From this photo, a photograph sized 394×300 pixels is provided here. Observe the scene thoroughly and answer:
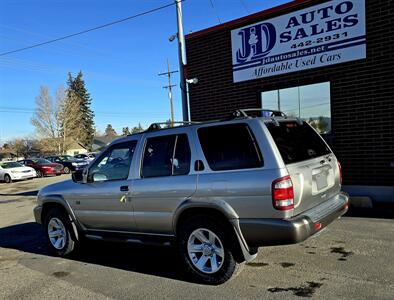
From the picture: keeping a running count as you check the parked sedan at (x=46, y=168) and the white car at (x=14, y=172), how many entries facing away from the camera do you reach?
0

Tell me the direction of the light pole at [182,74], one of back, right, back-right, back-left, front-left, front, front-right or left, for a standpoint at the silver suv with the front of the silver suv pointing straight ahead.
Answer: front-right

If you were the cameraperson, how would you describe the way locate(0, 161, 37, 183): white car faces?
facing the viewer and to the right of the viewer

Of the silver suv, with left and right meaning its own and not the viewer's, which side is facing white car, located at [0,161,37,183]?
front

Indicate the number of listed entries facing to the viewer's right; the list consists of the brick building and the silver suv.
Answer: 0

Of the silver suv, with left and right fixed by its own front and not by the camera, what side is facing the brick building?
right

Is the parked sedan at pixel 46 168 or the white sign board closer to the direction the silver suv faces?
the parked sedan

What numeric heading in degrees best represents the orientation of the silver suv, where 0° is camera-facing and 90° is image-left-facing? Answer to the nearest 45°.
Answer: approximately 135°

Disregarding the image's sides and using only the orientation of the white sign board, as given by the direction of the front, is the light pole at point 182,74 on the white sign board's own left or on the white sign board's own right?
on the white sign board's own right

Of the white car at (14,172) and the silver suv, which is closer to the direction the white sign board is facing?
the silver suv

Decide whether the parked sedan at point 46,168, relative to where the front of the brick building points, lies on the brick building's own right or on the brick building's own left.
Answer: on the brick building's own right
